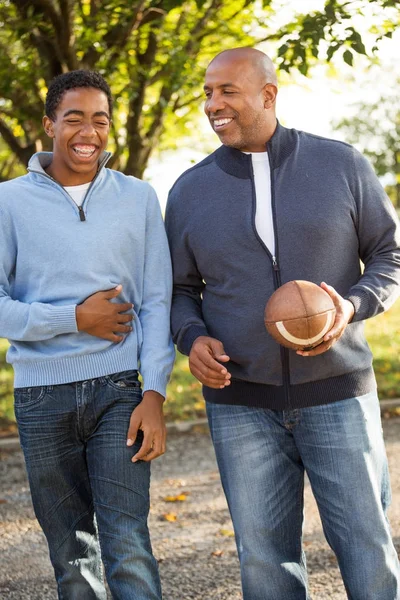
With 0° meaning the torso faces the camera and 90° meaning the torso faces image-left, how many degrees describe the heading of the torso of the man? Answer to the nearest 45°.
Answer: approximately 0°

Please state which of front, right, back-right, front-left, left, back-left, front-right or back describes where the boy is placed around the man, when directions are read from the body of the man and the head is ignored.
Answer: right

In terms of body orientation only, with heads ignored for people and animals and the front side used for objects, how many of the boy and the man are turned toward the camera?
2

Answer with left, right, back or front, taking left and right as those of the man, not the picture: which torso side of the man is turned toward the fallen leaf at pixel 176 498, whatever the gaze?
back

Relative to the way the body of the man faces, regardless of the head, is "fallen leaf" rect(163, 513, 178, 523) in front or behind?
behind

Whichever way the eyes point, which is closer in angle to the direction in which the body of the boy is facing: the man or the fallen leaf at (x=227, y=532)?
the man

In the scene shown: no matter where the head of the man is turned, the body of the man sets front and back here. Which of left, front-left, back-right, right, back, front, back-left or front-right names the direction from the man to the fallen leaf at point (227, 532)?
back

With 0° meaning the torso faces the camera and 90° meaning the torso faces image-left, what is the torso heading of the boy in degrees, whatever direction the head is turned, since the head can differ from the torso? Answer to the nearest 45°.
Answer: approximately 0°

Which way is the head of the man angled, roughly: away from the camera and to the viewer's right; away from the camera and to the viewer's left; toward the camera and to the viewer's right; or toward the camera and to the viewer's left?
toward the camera and to the viewer's left

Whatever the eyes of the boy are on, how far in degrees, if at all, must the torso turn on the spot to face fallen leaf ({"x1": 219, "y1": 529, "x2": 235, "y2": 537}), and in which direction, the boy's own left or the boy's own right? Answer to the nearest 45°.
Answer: approximately 180°

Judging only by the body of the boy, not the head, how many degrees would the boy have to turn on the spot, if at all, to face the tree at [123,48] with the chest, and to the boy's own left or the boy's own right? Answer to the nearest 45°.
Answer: approximately 180°
